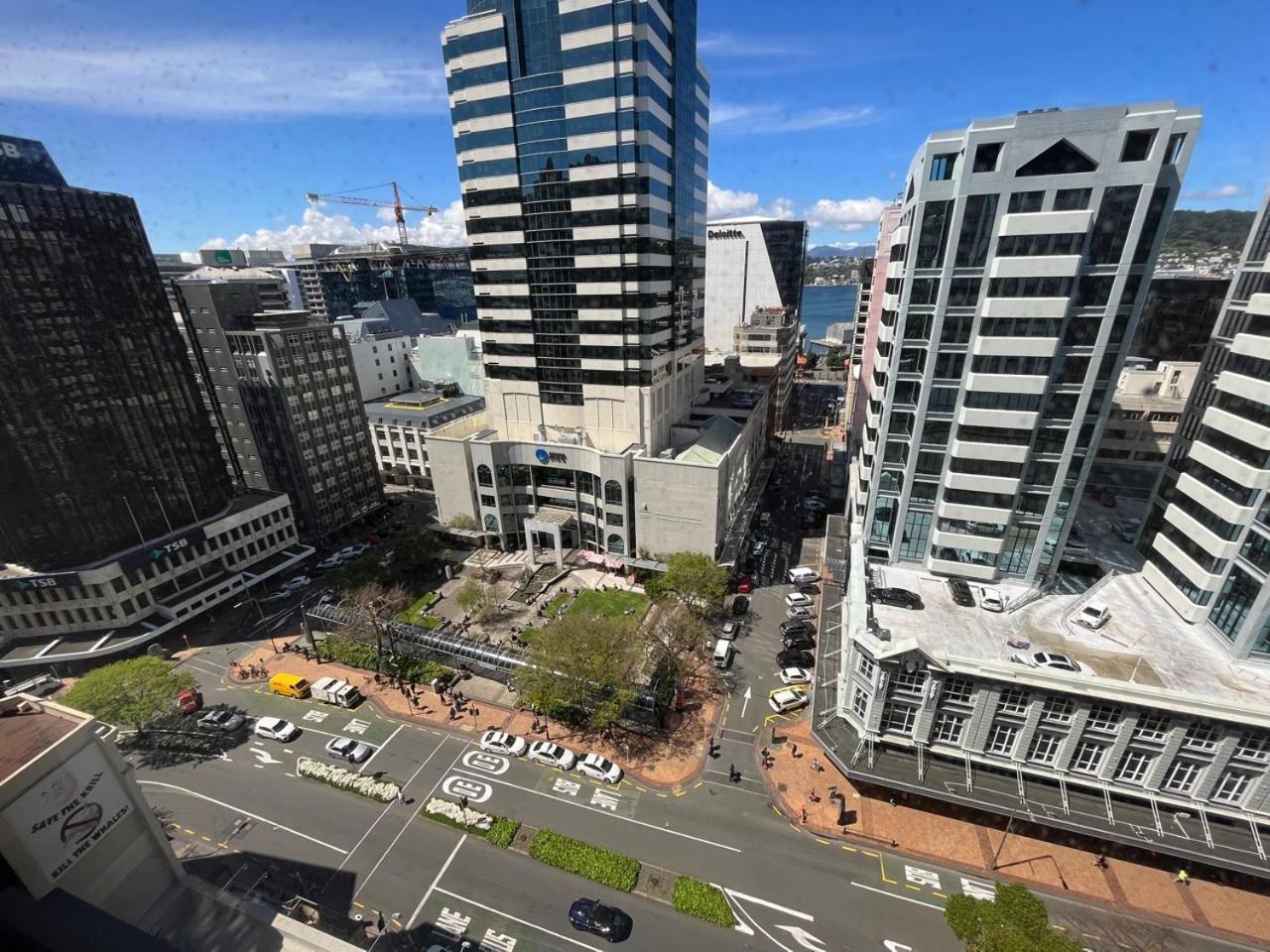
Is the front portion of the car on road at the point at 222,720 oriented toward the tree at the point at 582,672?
yes

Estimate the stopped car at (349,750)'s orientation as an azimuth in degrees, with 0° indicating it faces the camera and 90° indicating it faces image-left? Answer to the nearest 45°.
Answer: approximately 315°

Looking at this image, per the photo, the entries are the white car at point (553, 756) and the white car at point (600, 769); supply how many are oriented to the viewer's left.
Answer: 0

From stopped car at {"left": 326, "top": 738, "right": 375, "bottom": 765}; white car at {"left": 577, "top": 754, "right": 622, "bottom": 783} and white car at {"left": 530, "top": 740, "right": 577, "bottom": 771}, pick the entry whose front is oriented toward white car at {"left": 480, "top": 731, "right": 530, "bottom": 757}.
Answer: the stopped car

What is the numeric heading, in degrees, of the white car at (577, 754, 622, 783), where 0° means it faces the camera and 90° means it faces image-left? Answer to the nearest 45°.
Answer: approximately 315°

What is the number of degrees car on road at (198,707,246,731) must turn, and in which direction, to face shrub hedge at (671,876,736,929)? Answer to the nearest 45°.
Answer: approximately 45° to its right

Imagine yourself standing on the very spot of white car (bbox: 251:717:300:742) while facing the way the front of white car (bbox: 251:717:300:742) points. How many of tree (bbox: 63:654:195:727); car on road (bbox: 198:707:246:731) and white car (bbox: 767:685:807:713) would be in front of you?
1

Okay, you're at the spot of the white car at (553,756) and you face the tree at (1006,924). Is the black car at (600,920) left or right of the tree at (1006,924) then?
right

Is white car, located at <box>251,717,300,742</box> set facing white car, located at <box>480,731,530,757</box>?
yes
